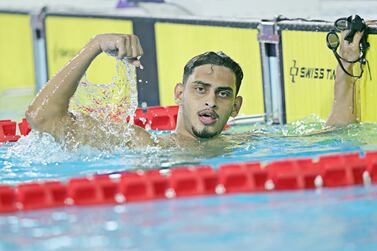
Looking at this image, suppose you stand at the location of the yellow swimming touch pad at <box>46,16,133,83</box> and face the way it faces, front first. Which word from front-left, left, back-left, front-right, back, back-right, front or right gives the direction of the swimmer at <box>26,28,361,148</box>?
front

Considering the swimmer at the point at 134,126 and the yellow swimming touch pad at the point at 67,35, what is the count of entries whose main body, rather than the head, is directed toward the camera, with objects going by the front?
2

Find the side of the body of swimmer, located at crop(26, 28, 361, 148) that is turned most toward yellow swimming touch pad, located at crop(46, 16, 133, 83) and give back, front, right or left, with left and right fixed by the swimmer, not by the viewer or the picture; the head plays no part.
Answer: back

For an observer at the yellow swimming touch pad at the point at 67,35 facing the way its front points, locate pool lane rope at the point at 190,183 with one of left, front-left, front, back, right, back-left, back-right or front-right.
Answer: front

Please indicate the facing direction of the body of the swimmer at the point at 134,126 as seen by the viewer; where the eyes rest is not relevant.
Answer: toward the camera

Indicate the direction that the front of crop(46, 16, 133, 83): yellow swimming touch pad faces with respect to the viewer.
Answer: facing the viewer

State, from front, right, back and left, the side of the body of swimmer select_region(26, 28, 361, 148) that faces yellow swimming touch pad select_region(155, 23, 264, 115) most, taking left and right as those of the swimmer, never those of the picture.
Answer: back

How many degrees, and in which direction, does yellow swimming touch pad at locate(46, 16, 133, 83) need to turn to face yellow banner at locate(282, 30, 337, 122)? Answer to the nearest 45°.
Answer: approximately 45° to its left

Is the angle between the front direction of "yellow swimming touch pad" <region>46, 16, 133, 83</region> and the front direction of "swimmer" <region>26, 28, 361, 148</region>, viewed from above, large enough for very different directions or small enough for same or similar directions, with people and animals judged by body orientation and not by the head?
same or similar directions

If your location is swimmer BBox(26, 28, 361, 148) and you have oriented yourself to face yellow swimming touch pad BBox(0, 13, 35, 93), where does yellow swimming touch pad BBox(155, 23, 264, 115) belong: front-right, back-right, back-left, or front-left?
front-right

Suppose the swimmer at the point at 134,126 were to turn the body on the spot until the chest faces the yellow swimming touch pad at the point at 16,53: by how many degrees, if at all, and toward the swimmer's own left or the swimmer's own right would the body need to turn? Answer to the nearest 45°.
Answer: approximately 180°
